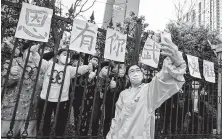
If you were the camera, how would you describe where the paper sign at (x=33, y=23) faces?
facing the viewer

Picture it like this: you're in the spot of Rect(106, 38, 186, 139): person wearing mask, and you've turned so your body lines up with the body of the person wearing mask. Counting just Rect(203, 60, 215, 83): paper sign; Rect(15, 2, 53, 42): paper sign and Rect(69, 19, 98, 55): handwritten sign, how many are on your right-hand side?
2

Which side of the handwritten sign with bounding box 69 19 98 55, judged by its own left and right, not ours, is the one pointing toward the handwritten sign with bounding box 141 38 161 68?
left

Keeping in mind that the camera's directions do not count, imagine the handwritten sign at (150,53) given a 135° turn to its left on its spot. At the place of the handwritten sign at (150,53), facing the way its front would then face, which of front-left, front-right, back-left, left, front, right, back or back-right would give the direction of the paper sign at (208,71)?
front

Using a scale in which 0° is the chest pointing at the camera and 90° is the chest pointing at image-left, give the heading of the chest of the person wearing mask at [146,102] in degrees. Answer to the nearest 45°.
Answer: approximately 0°

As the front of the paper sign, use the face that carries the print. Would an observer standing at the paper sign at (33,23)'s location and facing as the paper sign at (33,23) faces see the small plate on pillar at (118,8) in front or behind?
behind

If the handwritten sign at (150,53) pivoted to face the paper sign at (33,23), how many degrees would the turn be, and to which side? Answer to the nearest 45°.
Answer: approximately 45° to its right

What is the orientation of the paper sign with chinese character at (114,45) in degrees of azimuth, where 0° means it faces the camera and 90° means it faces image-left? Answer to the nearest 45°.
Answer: approximately 0°

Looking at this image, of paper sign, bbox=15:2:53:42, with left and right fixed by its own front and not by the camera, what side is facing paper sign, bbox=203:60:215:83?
left
